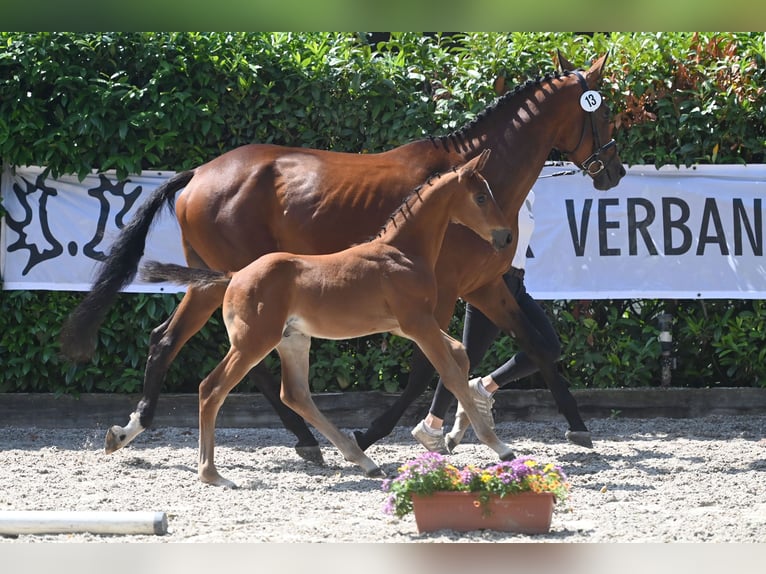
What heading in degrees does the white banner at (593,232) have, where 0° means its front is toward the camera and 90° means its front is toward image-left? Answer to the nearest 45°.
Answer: approximately 0°

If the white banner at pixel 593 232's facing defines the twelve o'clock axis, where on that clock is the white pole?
The white pole is roughly at 1 o'clock from the white banner.

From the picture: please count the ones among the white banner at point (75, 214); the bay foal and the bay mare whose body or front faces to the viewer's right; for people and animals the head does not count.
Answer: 2

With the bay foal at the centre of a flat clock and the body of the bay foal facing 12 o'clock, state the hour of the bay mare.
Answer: The bay mare is roughly at 9 o'clock from the bay foal.

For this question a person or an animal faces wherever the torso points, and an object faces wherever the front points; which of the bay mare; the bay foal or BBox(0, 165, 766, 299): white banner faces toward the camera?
the white banner

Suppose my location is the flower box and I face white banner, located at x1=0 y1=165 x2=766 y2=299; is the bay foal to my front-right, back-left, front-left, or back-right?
front-left

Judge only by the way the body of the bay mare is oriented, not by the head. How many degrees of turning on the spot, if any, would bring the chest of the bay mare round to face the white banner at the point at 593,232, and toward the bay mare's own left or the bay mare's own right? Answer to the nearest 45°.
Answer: approximately 45° to the bay mare's own left

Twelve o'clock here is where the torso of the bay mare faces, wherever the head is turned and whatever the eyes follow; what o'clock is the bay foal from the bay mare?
The bay foal is roughly at 3 o'clock from the bay mare.

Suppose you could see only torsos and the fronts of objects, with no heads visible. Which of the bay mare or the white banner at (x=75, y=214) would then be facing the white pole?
the white banner

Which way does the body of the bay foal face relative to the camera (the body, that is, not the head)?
to the viewer's right

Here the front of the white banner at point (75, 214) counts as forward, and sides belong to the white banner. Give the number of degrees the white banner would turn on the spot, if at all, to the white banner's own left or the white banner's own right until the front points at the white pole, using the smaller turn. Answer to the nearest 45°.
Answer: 0° — it already faces it

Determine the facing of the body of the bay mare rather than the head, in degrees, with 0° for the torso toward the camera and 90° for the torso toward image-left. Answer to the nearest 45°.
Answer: approximately 270°

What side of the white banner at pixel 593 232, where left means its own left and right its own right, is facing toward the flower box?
front

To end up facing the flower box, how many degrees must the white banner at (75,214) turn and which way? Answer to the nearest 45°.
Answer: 0° — it already faces it
